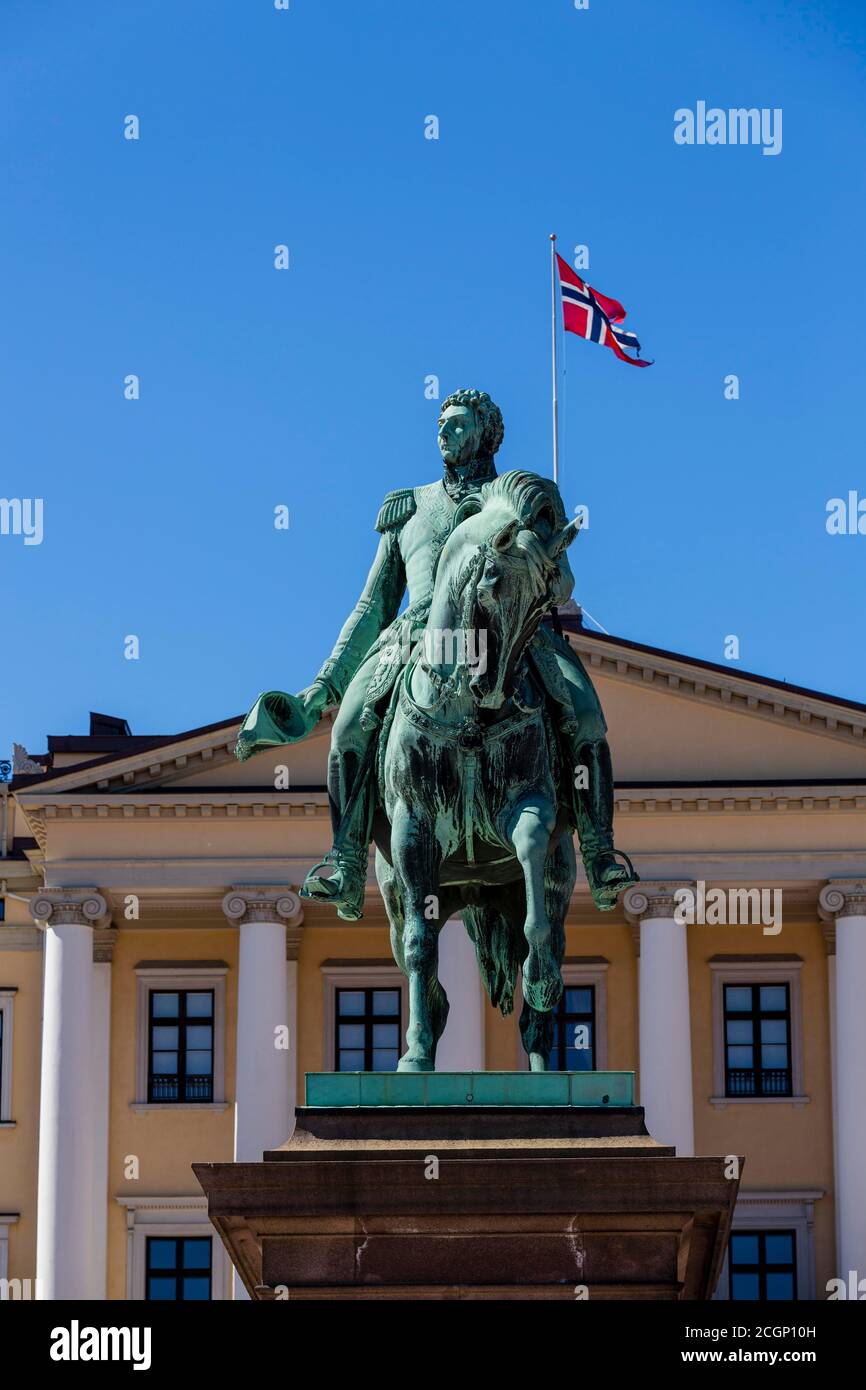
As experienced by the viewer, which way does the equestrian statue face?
facing the viewer
